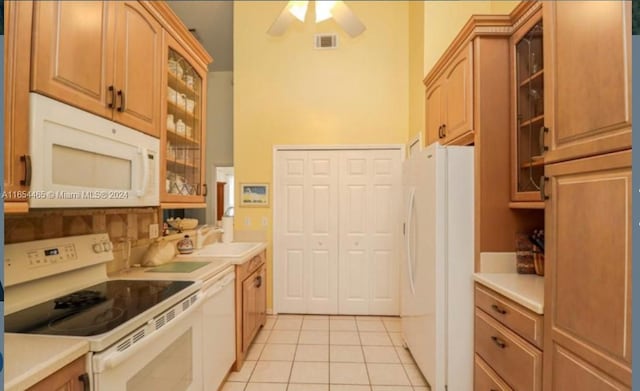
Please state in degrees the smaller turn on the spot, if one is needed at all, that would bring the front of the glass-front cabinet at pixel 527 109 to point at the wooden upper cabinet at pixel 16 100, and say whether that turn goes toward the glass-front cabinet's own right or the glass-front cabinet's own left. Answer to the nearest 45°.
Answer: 0° — it already faces it

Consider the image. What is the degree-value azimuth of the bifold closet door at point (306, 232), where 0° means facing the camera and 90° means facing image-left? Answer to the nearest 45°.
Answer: approximately 0°

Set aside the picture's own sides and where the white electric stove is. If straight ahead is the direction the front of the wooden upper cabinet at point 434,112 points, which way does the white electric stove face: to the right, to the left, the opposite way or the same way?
the opposite way

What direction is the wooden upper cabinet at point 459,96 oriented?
to the viewer's left

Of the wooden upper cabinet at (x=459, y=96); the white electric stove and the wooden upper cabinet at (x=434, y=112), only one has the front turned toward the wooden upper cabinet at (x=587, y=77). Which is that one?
the white electric stove

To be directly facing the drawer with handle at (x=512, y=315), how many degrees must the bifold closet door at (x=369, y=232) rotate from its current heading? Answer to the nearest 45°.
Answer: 0° — it already faces it

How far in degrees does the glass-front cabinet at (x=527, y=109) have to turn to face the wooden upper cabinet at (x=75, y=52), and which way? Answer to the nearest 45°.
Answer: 0° — it already faces it

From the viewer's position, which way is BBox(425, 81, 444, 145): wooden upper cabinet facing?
facing to the left of the viewer
